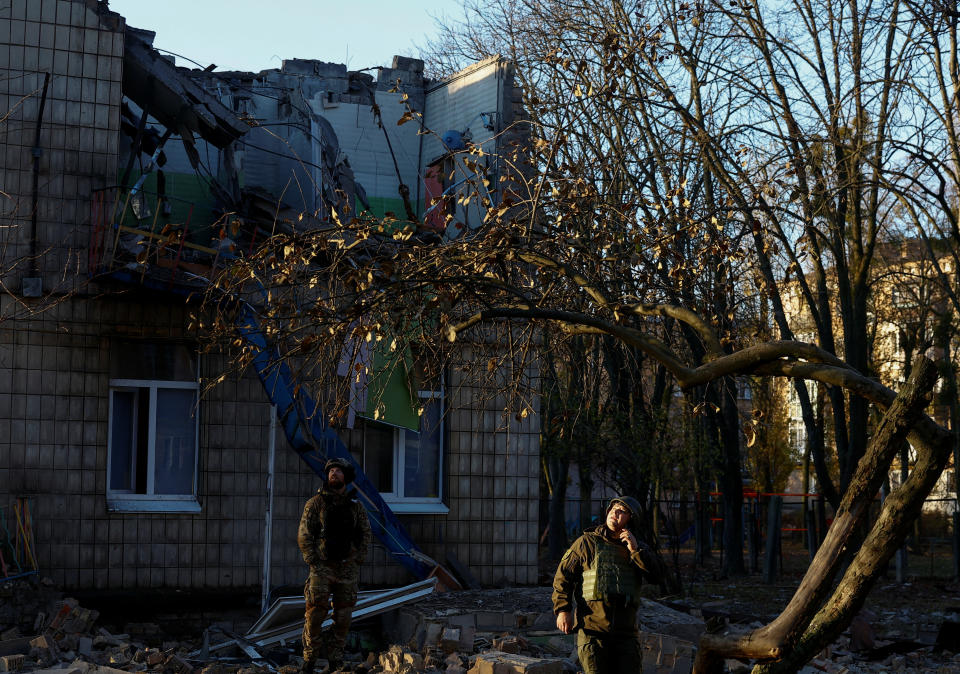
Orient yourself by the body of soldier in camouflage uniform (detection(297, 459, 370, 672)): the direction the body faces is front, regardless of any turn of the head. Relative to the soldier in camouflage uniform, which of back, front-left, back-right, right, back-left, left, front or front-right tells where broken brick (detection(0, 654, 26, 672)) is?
right

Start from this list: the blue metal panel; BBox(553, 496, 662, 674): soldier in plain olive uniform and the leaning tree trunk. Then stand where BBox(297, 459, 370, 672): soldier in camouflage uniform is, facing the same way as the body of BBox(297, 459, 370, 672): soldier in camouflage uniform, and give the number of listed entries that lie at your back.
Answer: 1

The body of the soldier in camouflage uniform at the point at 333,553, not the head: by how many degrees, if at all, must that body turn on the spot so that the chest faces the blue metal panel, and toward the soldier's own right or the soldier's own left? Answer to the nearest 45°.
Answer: approximately 180°

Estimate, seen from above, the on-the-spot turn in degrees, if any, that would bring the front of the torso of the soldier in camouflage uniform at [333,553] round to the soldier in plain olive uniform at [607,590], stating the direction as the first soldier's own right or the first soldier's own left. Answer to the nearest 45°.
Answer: approximately 45° to the first soldier's own left

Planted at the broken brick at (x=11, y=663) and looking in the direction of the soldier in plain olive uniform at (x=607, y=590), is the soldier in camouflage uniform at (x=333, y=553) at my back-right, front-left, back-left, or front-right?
front-left

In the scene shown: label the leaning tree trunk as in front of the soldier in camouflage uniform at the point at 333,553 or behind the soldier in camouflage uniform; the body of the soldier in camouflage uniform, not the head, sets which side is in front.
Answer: in front

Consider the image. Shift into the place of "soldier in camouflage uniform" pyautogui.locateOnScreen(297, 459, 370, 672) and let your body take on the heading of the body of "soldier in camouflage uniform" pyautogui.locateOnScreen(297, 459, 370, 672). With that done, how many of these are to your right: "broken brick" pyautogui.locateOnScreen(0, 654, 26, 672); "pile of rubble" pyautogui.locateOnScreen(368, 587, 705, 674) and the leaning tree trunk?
1

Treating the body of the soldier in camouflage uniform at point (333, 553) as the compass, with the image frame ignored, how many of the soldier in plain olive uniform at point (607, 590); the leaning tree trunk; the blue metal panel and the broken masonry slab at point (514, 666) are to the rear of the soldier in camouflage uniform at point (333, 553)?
1

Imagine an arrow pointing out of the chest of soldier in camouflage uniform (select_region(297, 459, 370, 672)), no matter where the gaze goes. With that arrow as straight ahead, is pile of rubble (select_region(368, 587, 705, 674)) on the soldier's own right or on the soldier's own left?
on the soldier's own left

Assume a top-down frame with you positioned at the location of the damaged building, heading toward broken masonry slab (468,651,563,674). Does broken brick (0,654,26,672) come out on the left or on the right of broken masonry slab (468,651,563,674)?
right

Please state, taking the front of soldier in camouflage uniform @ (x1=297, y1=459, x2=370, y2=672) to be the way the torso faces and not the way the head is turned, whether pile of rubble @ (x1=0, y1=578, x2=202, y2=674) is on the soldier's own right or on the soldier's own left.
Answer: on the soldier's own right

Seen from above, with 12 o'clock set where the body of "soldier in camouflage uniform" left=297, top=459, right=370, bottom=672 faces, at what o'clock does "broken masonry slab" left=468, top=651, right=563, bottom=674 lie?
The broken masonry slab is roughly at 10 o'clock from the soldier in camouflage uniform.

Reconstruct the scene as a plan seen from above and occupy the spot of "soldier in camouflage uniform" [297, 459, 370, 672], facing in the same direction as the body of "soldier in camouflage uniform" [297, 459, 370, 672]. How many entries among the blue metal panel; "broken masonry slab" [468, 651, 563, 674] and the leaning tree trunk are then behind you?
1

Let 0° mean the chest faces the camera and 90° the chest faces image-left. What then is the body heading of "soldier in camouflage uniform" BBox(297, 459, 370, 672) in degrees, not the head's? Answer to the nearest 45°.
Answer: approximately 0°
